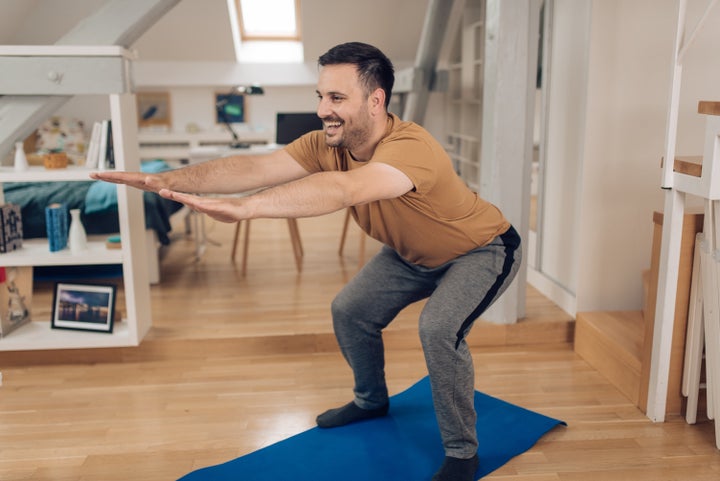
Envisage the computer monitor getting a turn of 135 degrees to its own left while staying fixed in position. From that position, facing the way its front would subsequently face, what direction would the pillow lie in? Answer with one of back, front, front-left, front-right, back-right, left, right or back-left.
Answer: back

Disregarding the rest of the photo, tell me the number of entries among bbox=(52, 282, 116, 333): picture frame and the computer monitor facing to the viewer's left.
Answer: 0

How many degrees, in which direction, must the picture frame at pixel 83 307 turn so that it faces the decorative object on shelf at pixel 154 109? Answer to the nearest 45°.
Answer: approximately 180°

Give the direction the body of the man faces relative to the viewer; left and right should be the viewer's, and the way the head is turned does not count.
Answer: facing the viewer and to the left of the viewer

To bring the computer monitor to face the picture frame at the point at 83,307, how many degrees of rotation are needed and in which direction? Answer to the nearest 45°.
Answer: approximately 45° to its right

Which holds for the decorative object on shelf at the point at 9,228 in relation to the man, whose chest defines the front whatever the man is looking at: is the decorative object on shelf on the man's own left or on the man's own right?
on the man's own right

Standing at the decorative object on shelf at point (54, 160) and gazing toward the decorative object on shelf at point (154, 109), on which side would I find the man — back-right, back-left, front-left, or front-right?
back-right

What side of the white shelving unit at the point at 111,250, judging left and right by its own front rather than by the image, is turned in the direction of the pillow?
back

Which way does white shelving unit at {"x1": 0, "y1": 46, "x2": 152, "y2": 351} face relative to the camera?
toward the camera

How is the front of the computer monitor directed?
toward the camera
